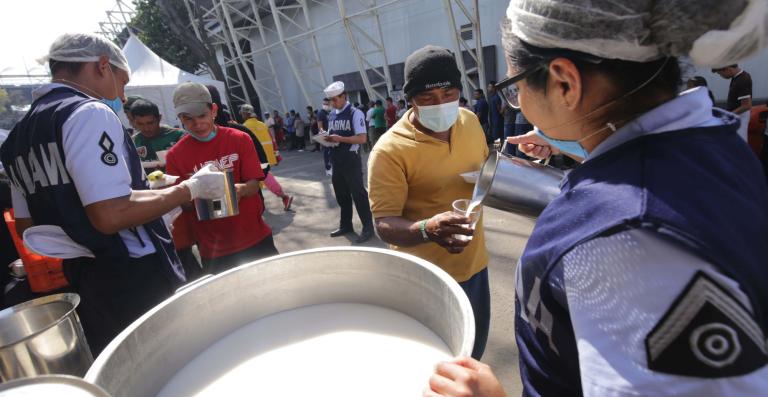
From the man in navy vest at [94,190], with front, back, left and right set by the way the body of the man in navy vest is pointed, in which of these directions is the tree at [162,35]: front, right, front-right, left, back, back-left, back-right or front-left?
front-left

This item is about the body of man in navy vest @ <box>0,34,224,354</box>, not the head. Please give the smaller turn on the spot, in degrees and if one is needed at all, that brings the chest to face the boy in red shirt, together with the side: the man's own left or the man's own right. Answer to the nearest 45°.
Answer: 0° — they already face them

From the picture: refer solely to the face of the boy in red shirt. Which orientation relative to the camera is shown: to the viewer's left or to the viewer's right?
to the viewer's left

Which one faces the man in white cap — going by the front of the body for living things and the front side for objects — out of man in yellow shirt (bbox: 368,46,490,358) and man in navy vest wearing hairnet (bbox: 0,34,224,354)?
the man in navy vest wearing hairnet

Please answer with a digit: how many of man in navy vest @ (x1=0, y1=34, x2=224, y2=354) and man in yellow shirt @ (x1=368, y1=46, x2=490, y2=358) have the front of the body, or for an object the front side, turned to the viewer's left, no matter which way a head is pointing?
0

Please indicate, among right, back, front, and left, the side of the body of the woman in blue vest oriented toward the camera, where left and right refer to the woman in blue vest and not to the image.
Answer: left

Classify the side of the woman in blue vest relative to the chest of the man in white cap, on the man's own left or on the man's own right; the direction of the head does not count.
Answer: on the man's own left

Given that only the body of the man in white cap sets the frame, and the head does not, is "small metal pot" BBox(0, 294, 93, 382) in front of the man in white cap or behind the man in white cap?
in front

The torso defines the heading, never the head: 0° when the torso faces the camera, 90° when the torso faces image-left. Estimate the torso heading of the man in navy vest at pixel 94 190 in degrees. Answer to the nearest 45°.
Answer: approximately 225°

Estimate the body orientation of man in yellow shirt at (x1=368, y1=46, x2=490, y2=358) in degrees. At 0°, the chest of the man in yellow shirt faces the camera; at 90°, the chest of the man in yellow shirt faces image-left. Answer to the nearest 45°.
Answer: approximately 315°

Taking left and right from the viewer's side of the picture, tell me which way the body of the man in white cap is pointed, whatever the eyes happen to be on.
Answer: facing the viewer and to the left of the viewer

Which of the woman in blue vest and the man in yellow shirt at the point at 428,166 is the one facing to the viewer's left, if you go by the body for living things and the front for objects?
the woman in blue vest

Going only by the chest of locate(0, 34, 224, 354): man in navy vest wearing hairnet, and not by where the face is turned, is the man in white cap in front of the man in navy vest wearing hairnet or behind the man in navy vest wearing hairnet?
in front
